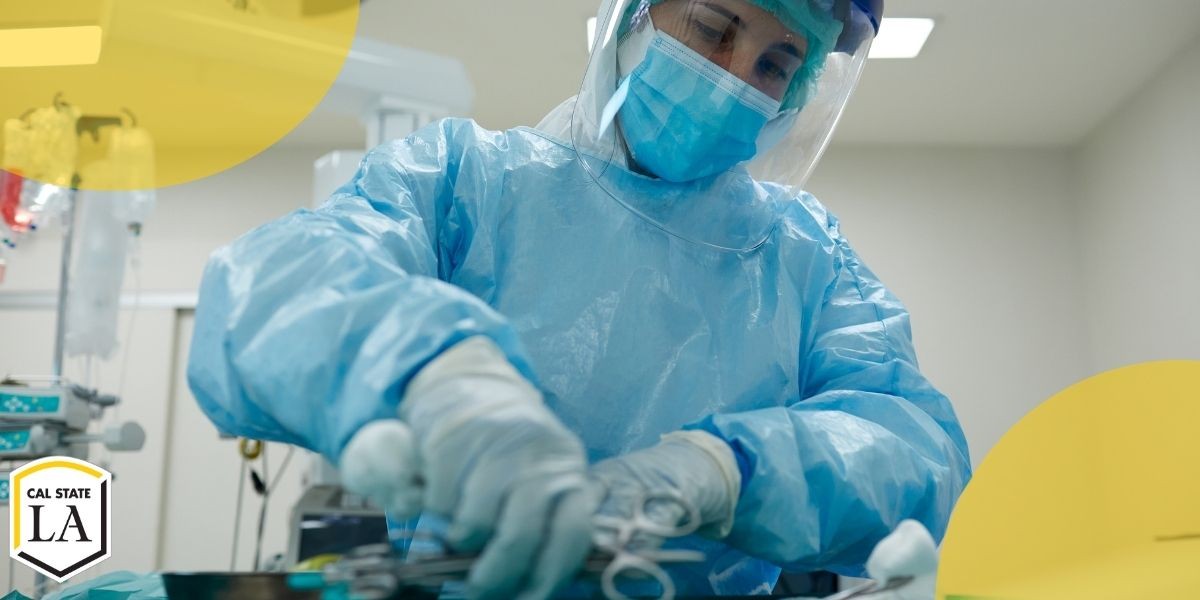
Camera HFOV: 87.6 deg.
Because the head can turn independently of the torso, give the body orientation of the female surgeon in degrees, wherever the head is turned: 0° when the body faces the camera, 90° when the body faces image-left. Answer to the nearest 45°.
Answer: approximately 0°
